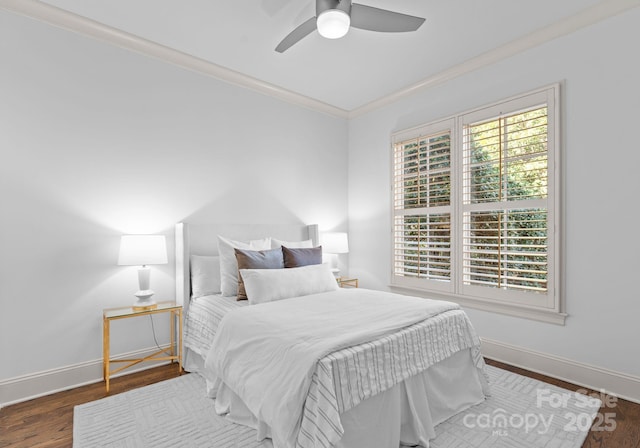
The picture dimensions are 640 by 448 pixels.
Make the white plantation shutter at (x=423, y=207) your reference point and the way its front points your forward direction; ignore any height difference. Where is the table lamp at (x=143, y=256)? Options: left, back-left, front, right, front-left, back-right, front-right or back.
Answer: front

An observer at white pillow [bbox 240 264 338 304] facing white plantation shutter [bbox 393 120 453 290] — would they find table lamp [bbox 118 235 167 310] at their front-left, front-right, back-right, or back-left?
back-left

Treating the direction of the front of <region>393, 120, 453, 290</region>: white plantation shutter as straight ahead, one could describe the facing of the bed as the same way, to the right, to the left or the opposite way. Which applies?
to the left

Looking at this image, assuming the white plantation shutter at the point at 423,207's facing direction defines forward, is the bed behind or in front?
in front

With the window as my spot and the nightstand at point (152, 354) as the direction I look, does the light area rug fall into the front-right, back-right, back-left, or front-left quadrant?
front-left

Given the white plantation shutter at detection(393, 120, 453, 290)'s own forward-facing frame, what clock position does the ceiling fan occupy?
The ceiling fan is roughly at 11 o'clock from the white plantation shutter.

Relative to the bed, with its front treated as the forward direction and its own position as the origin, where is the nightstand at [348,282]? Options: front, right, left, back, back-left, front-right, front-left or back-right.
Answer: back-left

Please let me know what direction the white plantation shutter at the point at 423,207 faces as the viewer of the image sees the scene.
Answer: facing the viewer and to the left of the viewer

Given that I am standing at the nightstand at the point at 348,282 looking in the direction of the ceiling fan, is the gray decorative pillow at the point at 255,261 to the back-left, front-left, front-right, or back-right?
front-right

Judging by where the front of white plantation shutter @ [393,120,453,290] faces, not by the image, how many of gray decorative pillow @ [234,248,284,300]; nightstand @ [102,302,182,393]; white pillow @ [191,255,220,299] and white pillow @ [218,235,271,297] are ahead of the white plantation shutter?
4

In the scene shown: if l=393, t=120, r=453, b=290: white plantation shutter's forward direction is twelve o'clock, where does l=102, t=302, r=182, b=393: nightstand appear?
The nightstand is roughly at 12 o'clock from the white plantation shutter.

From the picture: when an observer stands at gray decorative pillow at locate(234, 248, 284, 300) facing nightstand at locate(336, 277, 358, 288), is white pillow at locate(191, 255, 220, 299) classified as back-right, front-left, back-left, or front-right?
back-left

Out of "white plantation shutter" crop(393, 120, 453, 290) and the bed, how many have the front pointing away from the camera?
0

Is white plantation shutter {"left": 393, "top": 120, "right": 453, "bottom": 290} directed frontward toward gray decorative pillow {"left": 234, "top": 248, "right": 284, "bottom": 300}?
yes

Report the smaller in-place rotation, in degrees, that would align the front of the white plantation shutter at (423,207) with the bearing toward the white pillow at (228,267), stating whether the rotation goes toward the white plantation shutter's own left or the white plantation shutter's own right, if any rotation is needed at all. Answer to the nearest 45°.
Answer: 0° — it already faces it
